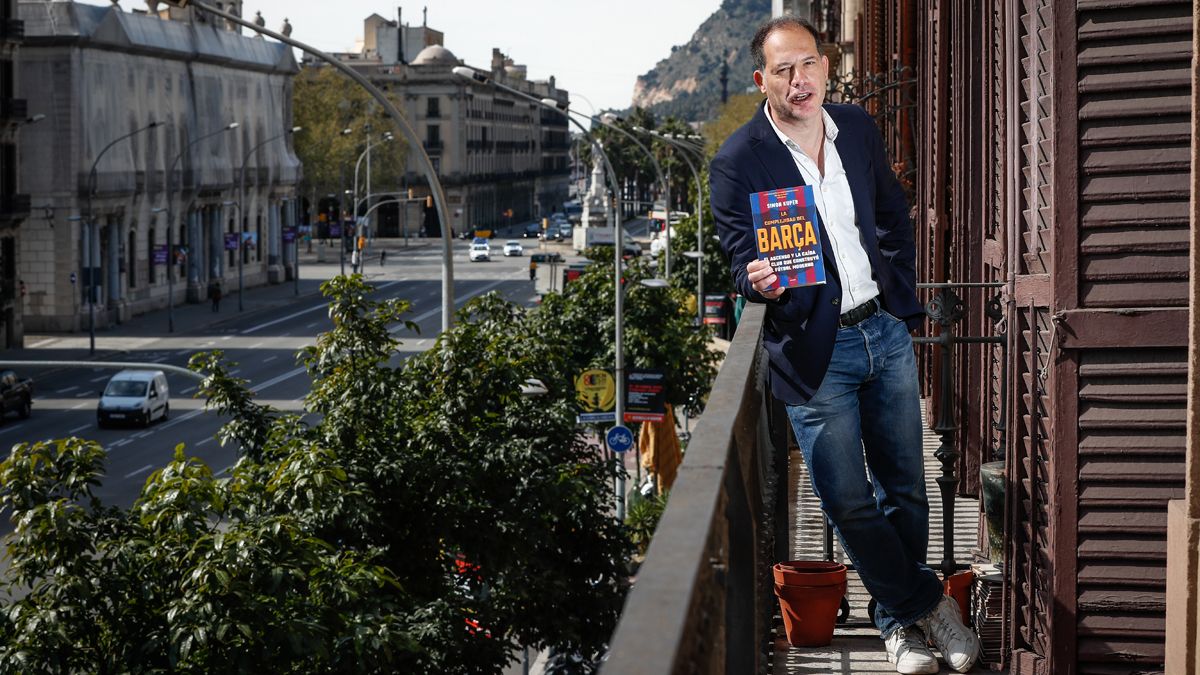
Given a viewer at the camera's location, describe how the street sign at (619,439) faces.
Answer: facing the viewer

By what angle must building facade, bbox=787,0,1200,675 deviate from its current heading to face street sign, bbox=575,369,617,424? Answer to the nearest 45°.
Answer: approximately 90° to its right

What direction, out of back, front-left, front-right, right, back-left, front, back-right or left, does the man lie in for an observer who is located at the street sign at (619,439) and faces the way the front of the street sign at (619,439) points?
front

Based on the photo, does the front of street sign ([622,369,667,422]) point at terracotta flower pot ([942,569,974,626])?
yes

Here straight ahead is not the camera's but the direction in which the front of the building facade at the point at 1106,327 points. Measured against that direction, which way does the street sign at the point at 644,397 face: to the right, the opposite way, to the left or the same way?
to the left

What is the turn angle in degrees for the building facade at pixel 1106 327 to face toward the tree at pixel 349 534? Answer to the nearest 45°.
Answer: approximately 45° to its right

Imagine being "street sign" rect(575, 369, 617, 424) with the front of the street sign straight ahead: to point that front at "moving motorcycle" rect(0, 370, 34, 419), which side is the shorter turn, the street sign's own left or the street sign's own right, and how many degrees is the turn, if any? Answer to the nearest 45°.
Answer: approximately 135° to the street sign's own right

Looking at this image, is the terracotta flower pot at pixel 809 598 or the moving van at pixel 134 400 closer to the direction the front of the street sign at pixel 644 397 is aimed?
the terracotta flower pot

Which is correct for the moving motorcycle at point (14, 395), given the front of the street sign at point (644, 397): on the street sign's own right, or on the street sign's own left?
on the street sign's own right

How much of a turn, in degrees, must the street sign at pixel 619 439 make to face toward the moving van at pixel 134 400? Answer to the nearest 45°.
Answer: approximately 135° to its right

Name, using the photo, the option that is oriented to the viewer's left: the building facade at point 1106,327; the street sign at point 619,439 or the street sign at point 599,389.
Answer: the building facade

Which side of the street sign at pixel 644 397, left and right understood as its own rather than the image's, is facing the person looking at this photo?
front

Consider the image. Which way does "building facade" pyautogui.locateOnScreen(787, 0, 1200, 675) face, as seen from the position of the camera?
facing to the left of the viewer

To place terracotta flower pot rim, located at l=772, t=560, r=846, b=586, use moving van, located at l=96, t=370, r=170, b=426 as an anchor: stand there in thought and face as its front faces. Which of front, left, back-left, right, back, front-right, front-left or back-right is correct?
front-left

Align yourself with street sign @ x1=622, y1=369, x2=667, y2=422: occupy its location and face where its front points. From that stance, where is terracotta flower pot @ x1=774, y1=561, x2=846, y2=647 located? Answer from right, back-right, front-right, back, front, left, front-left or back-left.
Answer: front

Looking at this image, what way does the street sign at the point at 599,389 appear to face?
toward the camera

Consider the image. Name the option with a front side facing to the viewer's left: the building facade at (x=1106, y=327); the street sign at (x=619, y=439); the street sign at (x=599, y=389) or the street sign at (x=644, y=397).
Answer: the building facade
